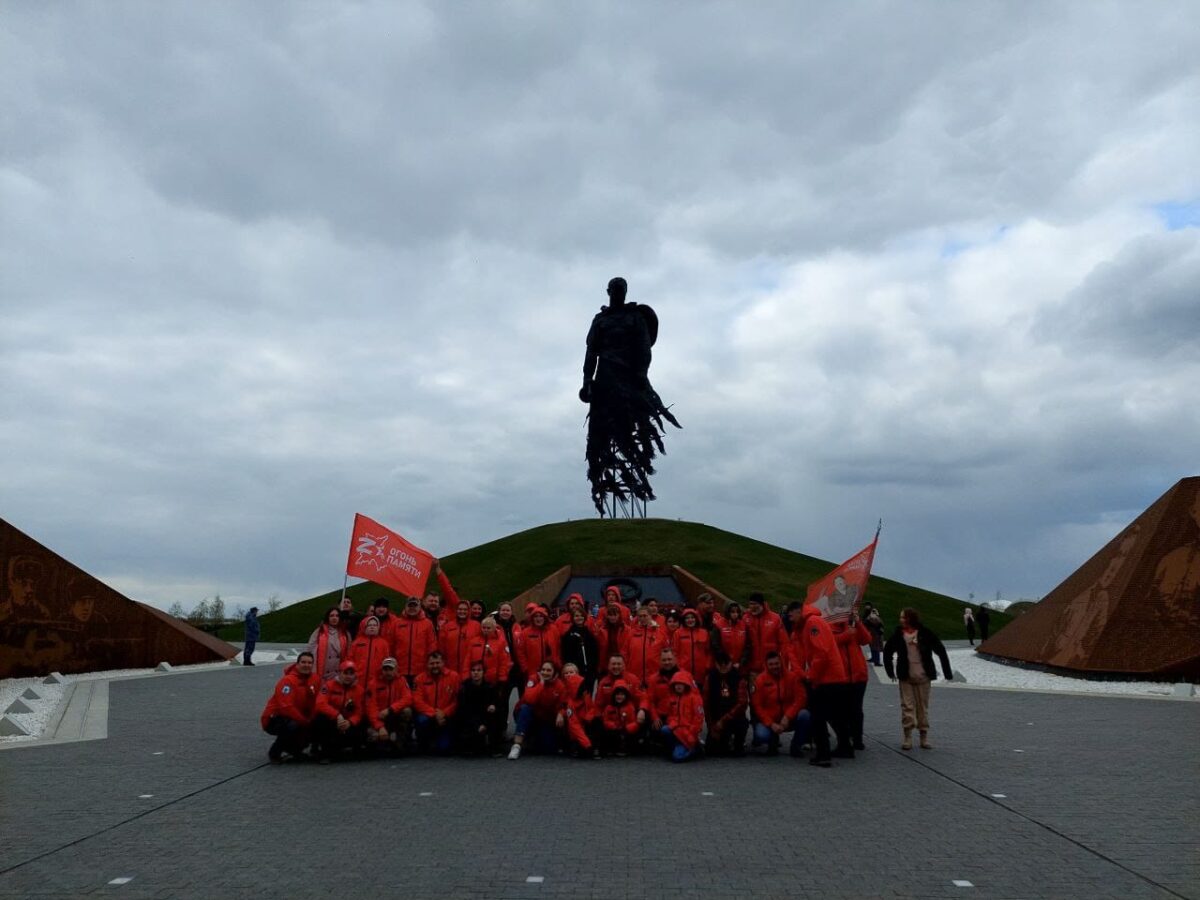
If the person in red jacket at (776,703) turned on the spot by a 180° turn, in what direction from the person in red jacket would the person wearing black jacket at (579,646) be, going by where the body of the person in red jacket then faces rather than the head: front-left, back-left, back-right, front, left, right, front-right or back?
left

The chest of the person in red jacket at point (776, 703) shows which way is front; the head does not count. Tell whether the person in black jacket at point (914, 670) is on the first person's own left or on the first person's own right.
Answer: on the first person's own left

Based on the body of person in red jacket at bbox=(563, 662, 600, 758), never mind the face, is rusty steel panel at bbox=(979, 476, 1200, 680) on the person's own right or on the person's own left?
on the person's own left

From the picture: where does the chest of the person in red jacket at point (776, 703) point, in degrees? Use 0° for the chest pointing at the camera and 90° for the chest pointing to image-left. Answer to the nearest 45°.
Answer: approximately 0°

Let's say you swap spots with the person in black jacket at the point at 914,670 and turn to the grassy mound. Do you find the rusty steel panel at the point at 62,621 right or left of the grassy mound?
left

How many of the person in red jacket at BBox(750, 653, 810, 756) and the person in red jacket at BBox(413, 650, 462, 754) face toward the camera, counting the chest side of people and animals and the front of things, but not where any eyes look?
2

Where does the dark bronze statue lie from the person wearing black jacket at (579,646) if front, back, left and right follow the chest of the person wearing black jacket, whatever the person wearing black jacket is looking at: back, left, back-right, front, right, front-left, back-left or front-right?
back

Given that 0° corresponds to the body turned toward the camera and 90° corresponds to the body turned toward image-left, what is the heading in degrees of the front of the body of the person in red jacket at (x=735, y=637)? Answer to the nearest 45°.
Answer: approximately 0°
